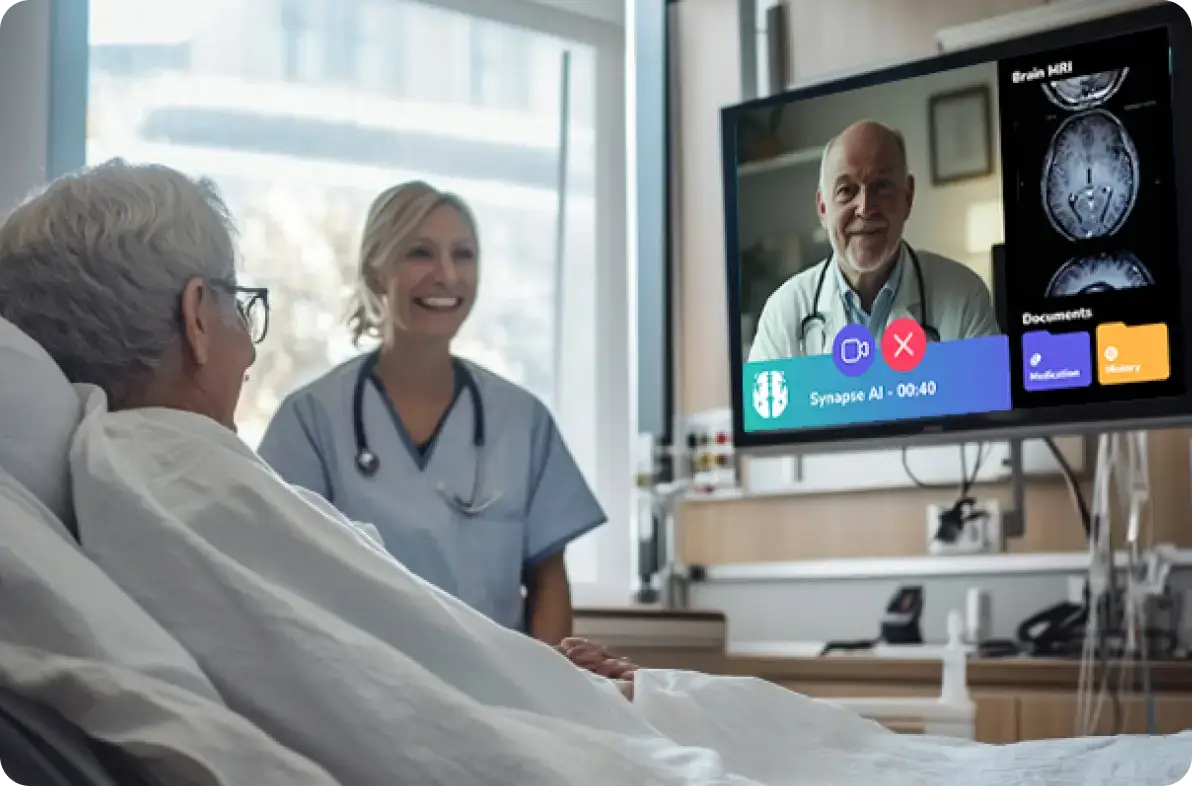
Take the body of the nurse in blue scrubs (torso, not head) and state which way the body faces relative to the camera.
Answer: toward the camera

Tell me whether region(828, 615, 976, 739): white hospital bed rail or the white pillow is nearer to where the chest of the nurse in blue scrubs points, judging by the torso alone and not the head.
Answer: the white pillow

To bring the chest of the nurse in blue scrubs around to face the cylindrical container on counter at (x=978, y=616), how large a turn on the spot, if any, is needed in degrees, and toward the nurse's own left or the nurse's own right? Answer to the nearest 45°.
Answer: approximately 90° to the nurse's own left

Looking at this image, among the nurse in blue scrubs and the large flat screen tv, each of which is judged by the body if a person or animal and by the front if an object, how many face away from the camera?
0

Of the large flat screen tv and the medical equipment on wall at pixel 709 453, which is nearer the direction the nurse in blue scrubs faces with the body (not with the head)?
the large flat screen tv

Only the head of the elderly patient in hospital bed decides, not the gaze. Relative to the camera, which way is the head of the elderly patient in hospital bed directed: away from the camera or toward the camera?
away from the camera

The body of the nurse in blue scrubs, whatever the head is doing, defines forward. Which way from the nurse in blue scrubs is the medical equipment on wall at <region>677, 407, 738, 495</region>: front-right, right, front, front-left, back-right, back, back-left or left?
back-left

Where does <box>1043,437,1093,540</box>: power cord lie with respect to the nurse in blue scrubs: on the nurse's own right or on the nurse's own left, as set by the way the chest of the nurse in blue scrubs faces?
on the nurse's own left

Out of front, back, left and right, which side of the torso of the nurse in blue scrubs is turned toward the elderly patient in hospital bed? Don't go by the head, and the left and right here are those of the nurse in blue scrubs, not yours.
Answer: front

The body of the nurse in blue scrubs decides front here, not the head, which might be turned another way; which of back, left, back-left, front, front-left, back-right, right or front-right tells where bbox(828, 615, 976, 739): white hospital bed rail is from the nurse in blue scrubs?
left

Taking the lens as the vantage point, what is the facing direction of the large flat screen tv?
facing the viewer and to the left of the viewer

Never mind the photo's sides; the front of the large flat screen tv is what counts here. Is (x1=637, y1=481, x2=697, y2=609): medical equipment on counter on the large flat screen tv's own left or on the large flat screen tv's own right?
on the large flat screen tv's own right
